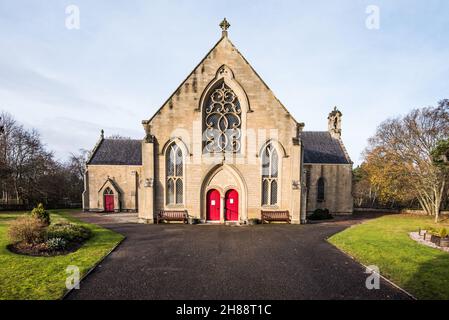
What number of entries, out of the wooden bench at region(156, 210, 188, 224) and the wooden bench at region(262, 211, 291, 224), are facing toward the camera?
2

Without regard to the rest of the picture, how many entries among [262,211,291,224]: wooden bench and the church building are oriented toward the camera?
2

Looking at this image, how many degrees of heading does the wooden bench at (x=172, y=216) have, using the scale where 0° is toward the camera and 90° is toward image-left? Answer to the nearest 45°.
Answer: approximately 0°

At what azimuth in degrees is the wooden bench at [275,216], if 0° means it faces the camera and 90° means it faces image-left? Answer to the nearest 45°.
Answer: approximately 0°
